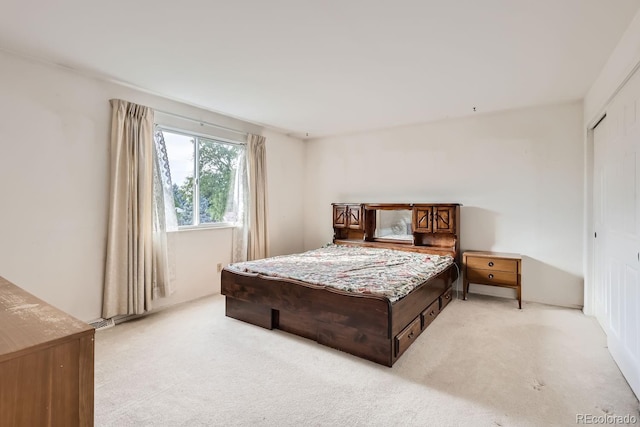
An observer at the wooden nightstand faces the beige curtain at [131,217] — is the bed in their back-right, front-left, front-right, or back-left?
front-left

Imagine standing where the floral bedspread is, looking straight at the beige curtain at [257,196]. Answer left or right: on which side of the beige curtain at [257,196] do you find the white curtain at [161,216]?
left

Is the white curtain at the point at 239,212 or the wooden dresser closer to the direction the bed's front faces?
the wooden dresser

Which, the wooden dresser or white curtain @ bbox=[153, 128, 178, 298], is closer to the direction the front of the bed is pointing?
the wooden dresser

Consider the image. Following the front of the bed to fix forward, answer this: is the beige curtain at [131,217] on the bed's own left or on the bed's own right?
on the bed's own right

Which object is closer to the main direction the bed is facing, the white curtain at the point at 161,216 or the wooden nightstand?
the white curtain

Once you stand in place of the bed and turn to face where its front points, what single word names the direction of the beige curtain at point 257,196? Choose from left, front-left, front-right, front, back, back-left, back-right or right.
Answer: right

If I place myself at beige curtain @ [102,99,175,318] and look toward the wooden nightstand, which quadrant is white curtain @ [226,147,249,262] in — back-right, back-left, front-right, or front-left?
front-left

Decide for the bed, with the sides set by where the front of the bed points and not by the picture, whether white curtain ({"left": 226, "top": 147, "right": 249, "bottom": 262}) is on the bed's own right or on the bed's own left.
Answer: on the bed's own right

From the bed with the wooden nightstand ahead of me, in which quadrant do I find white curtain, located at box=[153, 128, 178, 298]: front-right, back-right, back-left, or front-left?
back-left

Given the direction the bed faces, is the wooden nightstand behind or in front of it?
behind

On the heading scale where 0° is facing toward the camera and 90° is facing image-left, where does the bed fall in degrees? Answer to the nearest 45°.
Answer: approximately 45°

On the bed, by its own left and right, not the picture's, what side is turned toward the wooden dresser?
front

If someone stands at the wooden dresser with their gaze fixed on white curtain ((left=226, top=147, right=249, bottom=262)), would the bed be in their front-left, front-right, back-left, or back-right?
front-right

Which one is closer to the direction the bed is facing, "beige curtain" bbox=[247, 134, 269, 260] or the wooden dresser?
the wooden dresser

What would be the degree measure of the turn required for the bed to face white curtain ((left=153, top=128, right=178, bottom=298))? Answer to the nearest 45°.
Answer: approximately 45° to its right
